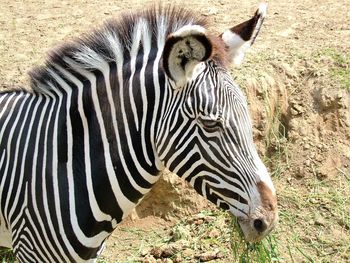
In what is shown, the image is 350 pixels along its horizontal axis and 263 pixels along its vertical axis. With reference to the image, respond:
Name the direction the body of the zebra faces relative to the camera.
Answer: to the viewer's right
